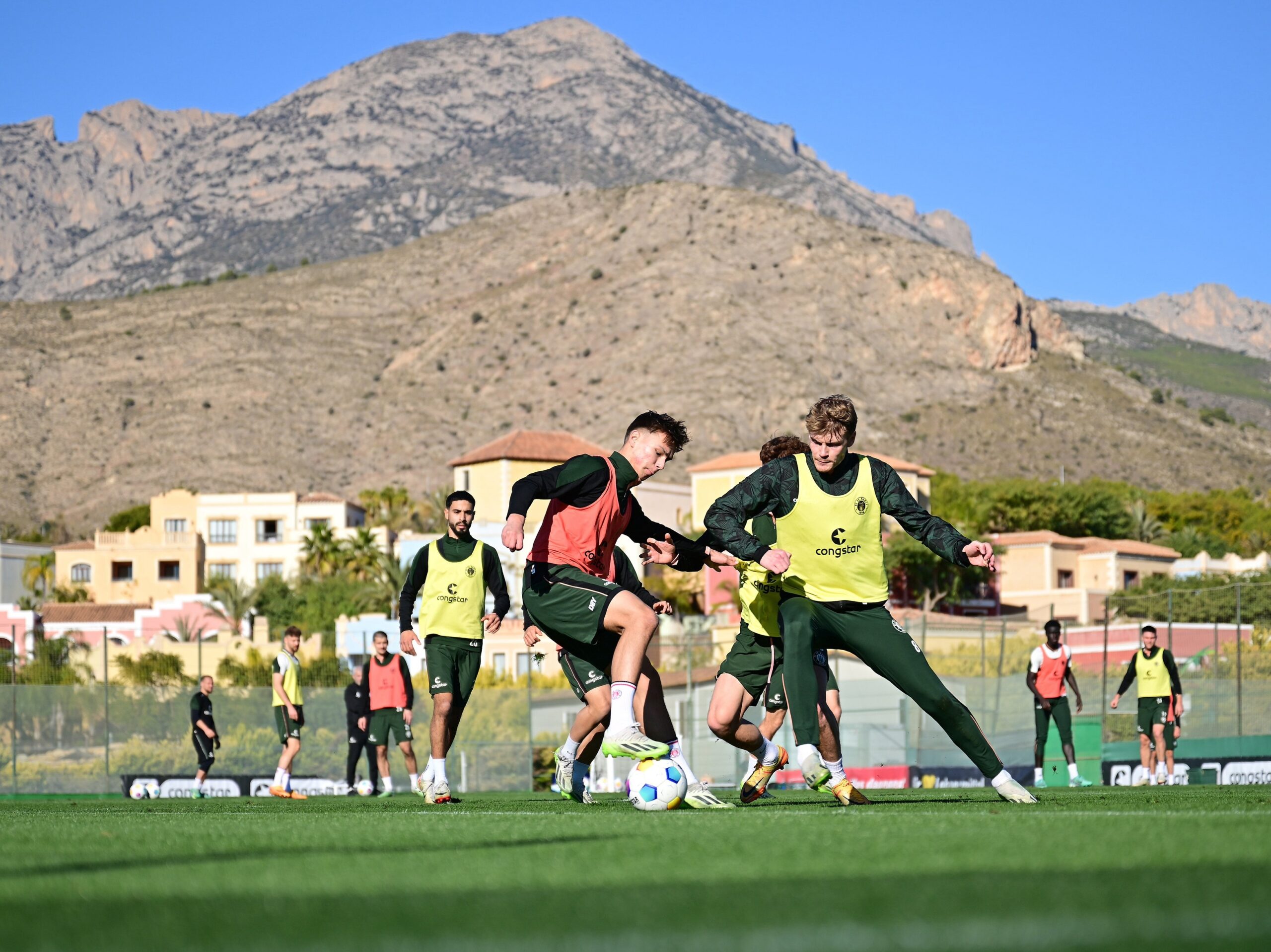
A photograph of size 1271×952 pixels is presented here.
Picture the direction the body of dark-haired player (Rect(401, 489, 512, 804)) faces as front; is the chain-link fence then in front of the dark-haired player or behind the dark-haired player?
behind

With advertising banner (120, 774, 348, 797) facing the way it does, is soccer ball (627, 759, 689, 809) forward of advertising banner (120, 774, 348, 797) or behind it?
forward

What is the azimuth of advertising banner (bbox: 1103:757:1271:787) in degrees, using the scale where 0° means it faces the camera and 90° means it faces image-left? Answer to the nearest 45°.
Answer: approximately 0°

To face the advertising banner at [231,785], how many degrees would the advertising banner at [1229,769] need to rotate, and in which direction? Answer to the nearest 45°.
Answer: approximately 90° to its right

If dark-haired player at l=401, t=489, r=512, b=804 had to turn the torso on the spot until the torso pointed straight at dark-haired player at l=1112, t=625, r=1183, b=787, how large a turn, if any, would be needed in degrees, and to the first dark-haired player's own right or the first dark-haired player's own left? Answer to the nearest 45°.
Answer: approximately 135° to the first dark-haired player's own left

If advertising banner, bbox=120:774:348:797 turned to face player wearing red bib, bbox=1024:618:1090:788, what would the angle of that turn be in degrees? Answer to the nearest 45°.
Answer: approximately 45° to its left

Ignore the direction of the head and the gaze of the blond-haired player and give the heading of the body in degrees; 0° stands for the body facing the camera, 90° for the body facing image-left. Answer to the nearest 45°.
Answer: approximately 0°
